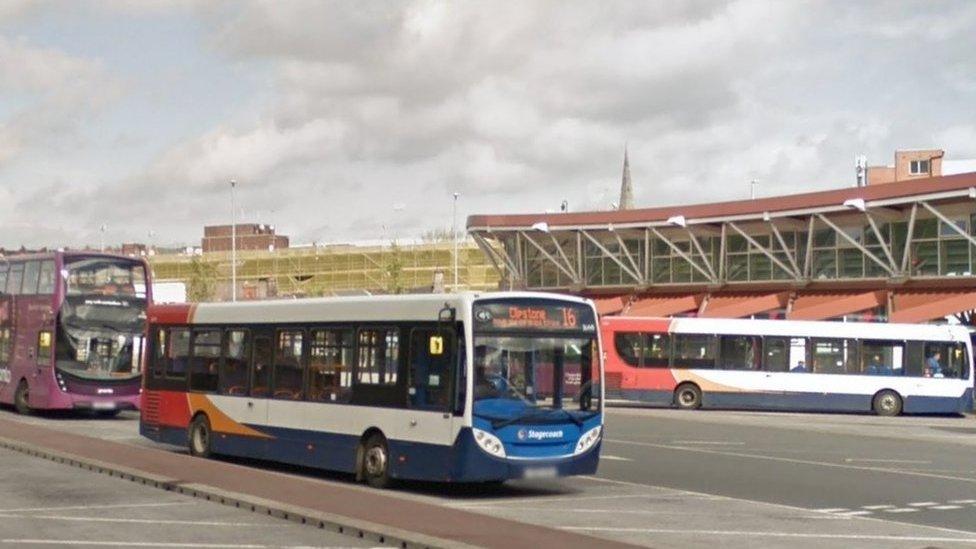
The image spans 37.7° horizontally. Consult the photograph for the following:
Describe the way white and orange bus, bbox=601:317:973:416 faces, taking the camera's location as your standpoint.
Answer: facing to the right of the viewer

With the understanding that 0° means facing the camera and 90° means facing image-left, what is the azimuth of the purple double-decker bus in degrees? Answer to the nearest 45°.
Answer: approximately 315°

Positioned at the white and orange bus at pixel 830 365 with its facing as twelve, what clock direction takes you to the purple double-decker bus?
The purple double-decker bus is roughly at 5 o'clock from the white and orange bus.

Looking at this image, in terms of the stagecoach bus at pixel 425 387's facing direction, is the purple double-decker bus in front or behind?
behind

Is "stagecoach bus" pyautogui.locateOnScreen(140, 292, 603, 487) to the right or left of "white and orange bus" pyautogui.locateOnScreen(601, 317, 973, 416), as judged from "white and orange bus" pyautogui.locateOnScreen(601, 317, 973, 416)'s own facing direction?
on its right

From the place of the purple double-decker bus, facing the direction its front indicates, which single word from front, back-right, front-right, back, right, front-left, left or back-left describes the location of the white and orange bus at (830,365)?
front-left

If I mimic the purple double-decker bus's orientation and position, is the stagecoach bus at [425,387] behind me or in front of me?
in front
